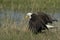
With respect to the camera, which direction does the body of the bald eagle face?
to the viewer's left
